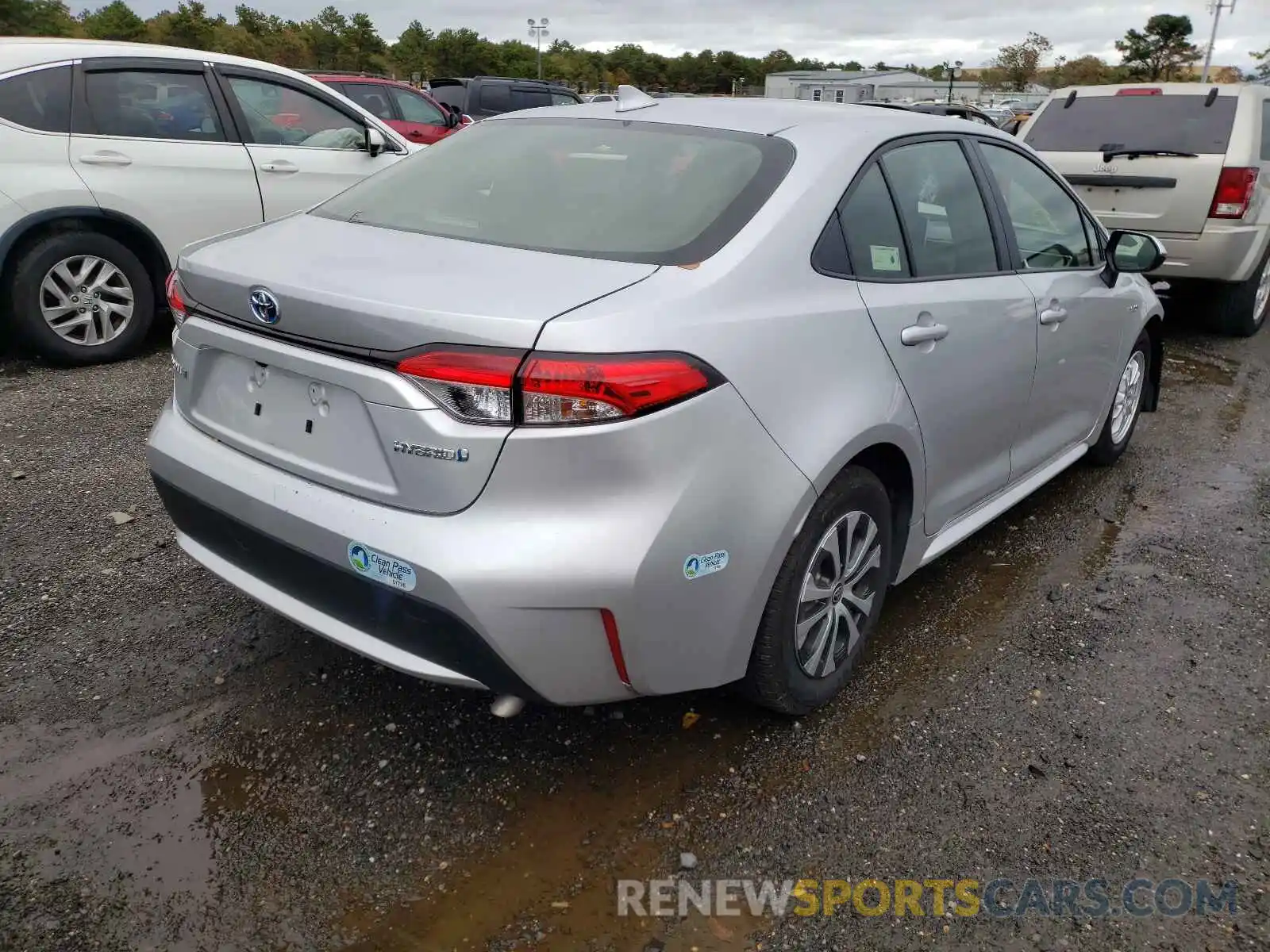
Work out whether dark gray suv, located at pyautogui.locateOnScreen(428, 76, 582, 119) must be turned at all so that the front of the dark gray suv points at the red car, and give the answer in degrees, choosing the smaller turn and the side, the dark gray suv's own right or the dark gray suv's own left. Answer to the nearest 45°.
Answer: approximately 135° to the dark gray suv's own right

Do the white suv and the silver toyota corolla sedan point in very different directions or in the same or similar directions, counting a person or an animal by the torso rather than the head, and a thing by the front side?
same or similar directions

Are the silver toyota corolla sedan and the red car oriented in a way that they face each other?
no

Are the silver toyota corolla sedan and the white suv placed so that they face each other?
no

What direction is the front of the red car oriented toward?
to the viewer's right

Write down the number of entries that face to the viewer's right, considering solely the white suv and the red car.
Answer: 2

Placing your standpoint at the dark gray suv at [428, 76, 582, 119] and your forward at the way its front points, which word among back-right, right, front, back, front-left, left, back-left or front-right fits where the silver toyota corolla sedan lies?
back-right

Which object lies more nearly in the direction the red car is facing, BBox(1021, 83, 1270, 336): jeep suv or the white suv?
the jeep suv

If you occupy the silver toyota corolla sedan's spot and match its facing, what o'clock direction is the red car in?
The red car is roughly at 10 o'clock from the silver toyota corolla sedan.

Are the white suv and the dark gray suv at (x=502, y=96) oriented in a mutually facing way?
no

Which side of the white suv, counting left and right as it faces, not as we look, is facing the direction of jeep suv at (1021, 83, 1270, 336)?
front

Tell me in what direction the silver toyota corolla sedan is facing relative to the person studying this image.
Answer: facing away from the viewer and to the right of the viewer

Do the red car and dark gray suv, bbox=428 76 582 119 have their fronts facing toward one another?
no

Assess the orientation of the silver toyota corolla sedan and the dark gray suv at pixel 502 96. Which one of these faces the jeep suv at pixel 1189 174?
the silver toyota corolla sedan

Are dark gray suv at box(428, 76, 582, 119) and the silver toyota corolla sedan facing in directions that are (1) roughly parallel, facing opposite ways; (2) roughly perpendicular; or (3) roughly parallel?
roughly parallel

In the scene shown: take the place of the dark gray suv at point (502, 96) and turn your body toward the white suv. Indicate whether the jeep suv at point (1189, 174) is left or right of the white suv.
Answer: left

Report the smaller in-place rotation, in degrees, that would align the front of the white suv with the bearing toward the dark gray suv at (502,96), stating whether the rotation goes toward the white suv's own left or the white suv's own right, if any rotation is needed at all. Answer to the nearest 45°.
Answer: approximately 45° to the white suv's own left

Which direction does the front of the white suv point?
to the viewer's right
